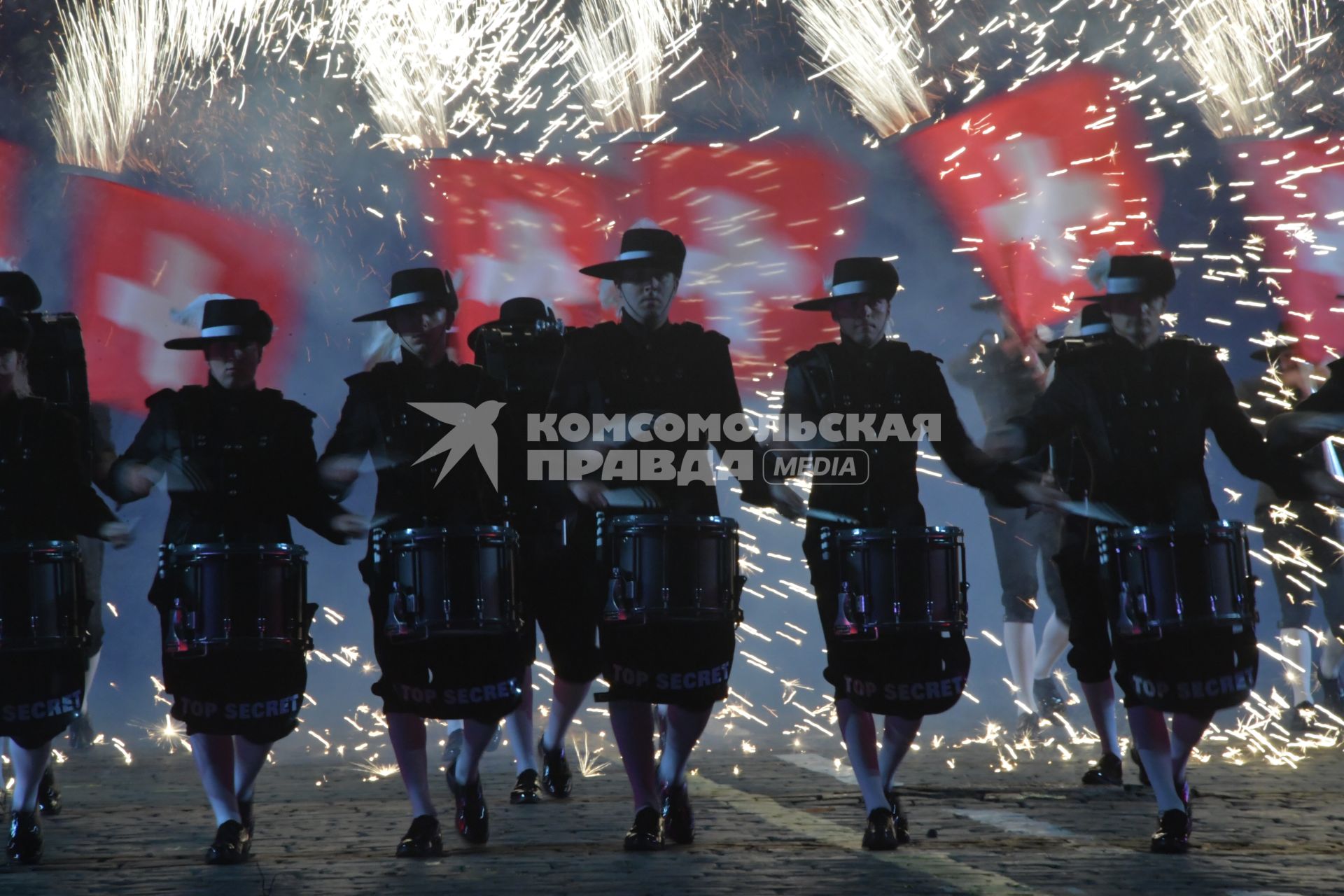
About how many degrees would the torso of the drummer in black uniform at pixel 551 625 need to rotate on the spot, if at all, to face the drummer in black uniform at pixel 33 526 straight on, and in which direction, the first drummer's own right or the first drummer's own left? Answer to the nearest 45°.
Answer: approximately 45° to the first drummer's own right

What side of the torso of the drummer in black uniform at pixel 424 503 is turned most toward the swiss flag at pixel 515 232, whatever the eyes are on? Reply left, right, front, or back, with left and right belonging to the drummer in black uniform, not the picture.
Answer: back

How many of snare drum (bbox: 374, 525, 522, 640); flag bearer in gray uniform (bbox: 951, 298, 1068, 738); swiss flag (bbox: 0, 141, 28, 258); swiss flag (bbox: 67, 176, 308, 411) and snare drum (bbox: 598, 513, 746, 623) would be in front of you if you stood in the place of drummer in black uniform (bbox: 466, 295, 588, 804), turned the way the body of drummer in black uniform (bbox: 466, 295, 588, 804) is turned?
2

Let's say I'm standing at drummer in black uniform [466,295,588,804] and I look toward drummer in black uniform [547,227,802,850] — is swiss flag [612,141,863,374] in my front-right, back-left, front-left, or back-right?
back-left

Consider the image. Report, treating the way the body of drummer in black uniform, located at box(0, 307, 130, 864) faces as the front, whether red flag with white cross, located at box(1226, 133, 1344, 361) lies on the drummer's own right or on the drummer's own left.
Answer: on the drummer's own left

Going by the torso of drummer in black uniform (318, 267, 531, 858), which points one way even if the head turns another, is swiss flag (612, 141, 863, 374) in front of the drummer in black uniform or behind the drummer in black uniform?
behind

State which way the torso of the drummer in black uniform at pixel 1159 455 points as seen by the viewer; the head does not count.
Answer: toward the camera

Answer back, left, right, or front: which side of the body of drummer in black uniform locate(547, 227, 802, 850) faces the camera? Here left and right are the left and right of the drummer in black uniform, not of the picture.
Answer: front

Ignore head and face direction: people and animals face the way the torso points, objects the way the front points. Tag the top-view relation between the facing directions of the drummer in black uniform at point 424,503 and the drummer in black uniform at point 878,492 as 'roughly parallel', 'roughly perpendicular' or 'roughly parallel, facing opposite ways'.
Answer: roughly parallel

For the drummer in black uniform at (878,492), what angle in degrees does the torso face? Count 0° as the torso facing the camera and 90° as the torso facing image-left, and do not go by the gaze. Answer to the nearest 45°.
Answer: approximately 0°

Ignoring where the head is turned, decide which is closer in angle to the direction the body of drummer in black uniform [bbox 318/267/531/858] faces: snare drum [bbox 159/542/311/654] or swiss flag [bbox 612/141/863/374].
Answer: the snare drum

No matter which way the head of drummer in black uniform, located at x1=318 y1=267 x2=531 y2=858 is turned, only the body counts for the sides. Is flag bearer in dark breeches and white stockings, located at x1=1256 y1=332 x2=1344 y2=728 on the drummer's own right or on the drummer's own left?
on the drummer's own left

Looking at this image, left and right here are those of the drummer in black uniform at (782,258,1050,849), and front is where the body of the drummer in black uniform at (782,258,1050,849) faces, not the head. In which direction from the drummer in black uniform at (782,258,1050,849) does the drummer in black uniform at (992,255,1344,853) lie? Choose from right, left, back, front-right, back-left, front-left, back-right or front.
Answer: left

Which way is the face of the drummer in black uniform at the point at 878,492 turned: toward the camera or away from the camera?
toward the camera

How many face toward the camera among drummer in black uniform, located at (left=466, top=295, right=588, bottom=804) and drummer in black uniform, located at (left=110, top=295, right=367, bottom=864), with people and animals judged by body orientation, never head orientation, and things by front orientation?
2
